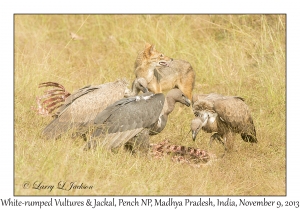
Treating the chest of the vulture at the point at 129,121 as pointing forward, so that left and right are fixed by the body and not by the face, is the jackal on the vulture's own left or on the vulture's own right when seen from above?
on the vulture's own left

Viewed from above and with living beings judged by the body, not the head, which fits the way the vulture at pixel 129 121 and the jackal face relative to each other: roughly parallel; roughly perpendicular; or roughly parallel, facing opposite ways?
roughly parallel, facing opposite ways

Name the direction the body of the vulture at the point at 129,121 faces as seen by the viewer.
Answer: to the viewer's right

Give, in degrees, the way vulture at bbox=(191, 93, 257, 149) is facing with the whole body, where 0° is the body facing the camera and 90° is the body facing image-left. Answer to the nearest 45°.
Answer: approximately 45°

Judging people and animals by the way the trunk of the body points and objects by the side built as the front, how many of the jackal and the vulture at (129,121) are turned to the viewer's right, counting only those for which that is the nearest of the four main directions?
1

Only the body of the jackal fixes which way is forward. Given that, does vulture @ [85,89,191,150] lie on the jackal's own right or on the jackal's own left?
on the jackal's own left

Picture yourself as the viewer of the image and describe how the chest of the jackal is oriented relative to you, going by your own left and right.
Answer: facing to the left of the viewer

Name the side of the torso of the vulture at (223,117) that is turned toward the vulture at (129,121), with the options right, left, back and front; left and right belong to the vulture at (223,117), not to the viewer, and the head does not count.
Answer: front
